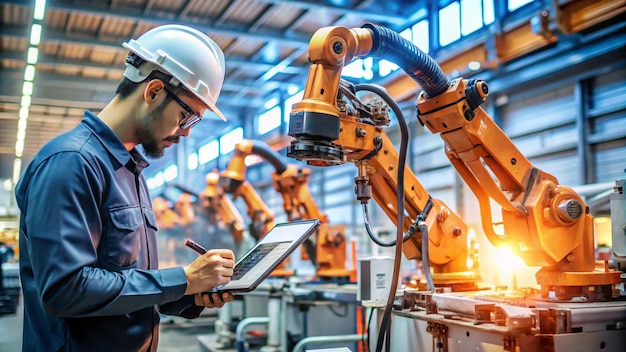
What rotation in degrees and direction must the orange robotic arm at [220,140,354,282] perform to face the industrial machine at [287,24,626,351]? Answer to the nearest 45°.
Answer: approximately 90° to its left

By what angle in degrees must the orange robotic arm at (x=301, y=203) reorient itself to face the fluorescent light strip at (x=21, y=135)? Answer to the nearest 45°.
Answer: approximately 45° to its right

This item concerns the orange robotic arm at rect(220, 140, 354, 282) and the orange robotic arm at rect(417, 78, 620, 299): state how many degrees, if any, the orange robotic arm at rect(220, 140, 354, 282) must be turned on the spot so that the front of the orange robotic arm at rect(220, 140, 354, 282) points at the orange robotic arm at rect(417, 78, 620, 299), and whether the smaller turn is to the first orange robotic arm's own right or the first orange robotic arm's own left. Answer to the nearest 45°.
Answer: approximately 90° to the first orange robotic arm's own left

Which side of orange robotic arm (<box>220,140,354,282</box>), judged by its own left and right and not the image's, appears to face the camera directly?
left

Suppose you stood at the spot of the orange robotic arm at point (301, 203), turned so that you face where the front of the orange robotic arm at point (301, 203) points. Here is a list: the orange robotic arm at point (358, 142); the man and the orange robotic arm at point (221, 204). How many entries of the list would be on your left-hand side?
2

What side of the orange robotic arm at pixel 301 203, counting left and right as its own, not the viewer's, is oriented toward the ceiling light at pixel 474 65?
back

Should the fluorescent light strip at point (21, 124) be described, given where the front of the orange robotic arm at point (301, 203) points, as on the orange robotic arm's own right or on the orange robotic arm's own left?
on the orange robotic arm's own right

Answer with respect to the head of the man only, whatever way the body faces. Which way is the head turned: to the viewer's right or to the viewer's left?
to the viewer's right

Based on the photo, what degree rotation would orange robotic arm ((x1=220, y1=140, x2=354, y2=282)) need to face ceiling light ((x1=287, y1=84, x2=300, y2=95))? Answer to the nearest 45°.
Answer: approximately 90° to its right

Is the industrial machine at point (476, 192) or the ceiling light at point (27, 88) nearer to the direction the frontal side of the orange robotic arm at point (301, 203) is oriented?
the ceiling light

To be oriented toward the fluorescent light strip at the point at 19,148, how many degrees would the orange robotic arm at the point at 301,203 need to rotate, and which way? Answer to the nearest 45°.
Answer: approximately 45° to its right
